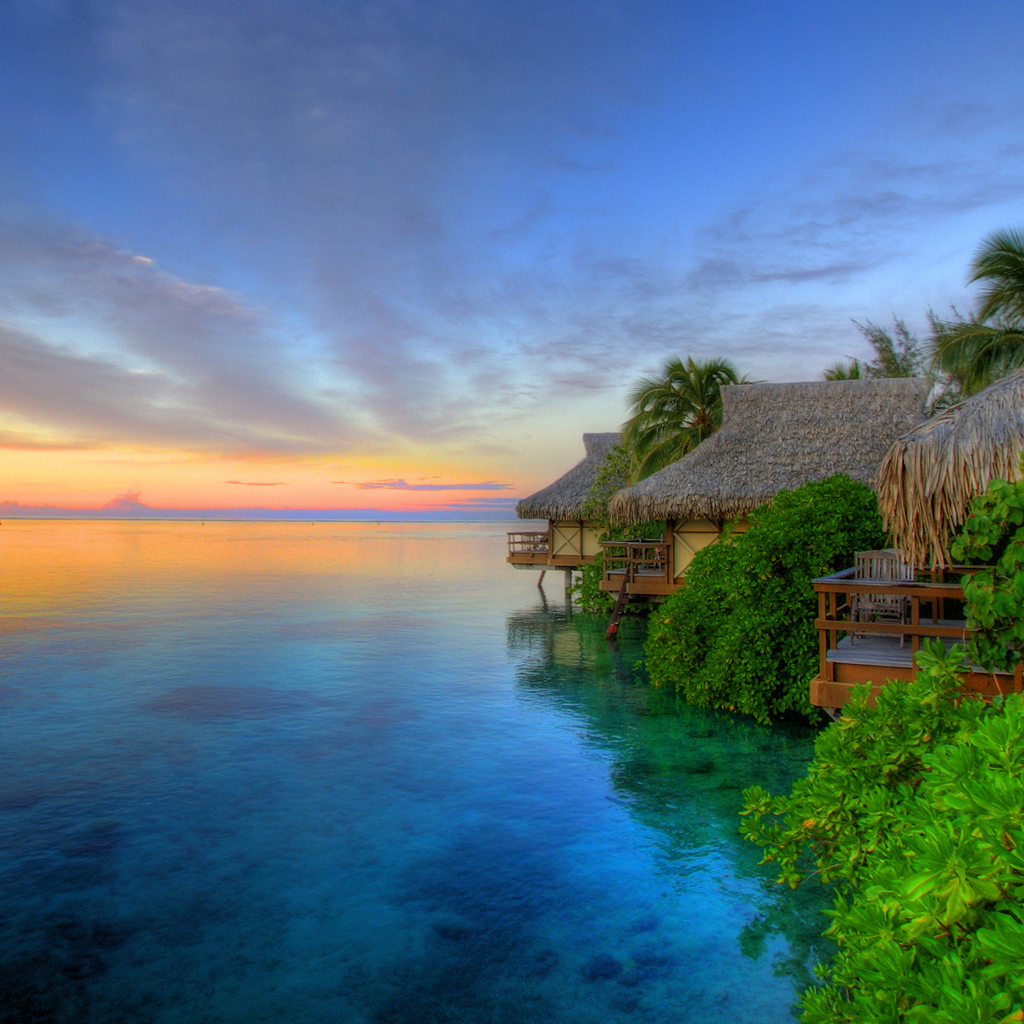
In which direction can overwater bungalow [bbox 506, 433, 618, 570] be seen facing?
to the viewer's left

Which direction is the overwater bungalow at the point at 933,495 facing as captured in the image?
to the viewer's left

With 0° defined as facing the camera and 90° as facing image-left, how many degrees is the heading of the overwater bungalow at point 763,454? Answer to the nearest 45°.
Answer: approximately 90°

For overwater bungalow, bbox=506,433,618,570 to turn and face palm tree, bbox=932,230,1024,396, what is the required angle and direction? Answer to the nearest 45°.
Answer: approximately 135° to its left

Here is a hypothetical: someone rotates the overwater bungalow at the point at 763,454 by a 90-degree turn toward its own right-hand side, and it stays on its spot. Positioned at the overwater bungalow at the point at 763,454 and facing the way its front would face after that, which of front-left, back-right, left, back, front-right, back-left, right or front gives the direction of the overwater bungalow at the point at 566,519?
front-left

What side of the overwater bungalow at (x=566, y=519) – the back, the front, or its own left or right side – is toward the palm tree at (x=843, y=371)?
back

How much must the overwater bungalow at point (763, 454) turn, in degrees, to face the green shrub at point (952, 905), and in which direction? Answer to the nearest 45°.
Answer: approximately 90° to its left

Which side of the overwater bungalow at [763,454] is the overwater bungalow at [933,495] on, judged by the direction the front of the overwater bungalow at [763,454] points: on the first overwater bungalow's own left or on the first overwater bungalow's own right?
on the first overwater bungalow's own left

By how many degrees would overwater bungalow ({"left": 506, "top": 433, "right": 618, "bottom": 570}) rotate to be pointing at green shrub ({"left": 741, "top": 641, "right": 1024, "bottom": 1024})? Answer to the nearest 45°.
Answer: approximately 90° to its left

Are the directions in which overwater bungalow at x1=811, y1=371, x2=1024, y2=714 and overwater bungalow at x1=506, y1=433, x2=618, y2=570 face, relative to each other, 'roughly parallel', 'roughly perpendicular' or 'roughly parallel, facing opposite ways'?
roughly parallel

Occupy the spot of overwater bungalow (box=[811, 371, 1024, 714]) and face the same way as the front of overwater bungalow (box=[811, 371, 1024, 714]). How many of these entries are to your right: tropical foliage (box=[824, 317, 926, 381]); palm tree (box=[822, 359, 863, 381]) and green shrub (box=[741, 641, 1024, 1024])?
2

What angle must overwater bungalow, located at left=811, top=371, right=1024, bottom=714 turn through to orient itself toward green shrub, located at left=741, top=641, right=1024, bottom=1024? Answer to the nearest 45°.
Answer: approximately 90° to its left

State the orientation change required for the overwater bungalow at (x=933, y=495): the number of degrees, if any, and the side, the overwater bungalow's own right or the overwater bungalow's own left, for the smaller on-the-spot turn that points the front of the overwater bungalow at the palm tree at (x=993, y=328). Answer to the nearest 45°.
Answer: approximately 90° to the overwater bungalow's own right

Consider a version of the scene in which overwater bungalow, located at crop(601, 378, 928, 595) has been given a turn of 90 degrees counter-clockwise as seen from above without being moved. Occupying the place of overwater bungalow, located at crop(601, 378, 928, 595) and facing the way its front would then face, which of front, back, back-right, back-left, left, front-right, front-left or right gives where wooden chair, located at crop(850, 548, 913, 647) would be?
front

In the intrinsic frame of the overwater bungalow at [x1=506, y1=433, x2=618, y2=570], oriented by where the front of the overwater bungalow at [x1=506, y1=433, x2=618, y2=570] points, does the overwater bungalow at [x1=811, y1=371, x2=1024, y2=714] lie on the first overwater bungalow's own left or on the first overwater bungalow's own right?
on the first overwater bungalow's own left
